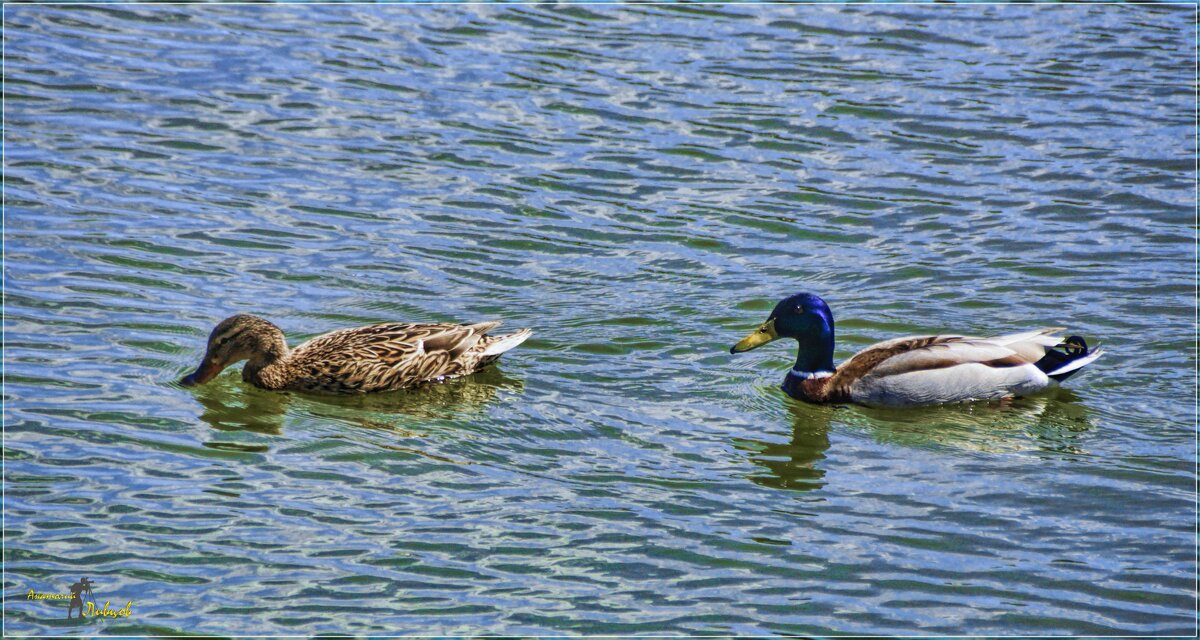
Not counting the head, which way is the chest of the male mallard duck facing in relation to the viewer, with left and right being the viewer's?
facing to the left of the viewer

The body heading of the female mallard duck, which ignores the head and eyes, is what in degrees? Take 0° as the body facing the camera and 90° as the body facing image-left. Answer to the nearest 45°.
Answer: approximately 90°

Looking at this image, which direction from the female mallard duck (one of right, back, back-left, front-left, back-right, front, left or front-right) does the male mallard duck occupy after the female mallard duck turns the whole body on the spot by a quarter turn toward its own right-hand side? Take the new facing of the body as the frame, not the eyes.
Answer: right
